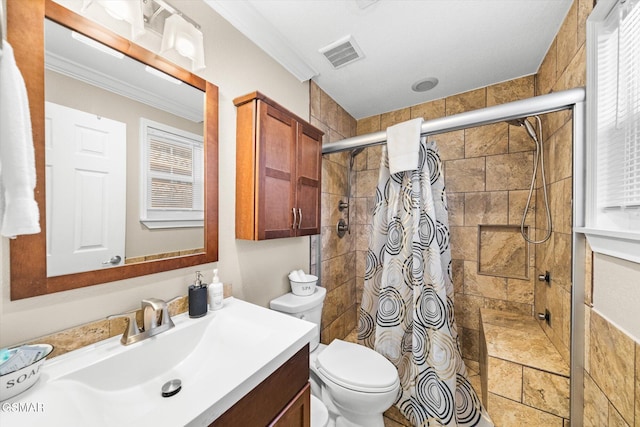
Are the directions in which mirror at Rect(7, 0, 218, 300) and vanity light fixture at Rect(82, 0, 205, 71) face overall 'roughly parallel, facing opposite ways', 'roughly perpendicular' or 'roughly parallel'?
roughly parallel

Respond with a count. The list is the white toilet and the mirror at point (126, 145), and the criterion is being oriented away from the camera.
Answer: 0

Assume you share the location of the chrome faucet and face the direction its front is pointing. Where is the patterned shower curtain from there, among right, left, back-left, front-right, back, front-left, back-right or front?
front-left

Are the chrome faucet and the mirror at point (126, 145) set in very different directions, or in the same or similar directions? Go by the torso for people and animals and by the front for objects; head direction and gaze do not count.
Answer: same or similar directions

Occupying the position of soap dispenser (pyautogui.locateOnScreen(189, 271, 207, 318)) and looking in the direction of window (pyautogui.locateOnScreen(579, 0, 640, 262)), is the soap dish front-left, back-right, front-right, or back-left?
back-right

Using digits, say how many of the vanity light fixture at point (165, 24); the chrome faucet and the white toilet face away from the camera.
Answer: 0

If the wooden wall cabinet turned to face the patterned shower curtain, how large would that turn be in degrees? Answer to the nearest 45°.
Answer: approximately 45° to its left

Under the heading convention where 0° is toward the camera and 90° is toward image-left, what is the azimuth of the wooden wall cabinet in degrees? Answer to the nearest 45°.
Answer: approximately 315°

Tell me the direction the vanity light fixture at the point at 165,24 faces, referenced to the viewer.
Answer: facing the viewer and to the right of the viewer

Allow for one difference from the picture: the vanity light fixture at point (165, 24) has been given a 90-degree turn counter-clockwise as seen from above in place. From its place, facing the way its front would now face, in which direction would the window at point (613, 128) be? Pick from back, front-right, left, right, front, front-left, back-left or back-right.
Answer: right

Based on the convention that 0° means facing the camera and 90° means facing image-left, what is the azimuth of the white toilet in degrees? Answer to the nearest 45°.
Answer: approximately 315°
